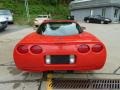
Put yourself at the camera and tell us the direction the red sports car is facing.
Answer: facing away from the viewer
